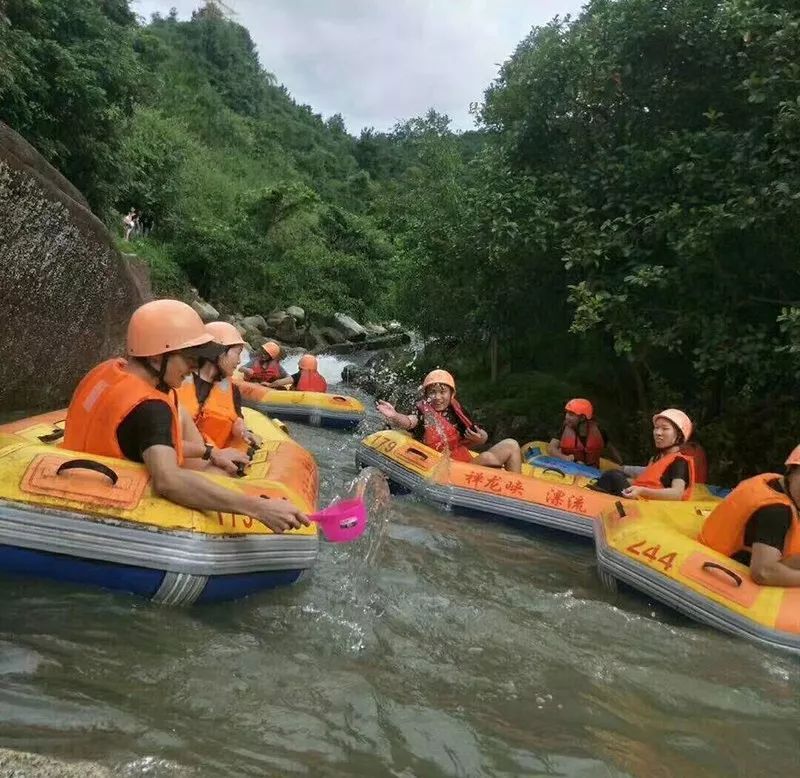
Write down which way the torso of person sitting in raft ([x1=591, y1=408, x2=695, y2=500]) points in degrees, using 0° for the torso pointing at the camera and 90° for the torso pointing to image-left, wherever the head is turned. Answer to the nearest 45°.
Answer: approximately 45°

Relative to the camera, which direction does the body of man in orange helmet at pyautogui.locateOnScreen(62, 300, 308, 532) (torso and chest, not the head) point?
to the viewer's right

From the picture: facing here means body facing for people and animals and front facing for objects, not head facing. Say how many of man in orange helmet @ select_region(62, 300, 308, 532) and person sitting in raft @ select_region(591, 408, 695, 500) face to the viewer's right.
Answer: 1

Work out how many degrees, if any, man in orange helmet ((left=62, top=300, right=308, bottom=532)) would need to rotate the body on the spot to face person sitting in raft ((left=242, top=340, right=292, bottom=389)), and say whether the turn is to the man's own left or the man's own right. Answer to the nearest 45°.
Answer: approximately 90° to the man's own left

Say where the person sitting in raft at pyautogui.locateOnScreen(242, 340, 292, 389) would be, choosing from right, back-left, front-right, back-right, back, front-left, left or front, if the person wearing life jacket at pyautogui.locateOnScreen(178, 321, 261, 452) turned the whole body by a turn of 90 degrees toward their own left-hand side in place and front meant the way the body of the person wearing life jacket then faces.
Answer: front-left

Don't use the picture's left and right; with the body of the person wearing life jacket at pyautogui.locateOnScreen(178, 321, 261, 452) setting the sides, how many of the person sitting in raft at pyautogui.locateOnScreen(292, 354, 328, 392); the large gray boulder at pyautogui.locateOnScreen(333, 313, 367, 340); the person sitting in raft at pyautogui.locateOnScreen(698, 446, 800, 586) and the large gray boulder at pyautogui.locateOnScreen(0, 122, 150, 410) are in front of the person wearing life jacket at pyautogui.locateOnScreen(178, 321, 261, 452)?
1

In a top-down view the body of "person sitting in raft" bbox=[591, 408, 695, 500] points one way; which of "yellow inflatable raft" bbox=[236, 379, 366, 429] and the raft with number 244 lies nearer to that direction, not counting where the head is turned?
the raft with number 244
